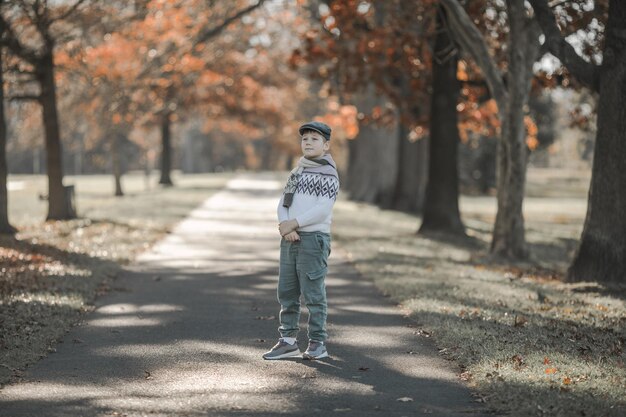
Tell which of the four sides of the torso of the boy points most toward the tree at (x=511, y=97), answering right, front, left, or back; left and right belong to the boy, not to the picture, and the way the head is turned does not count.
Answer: back

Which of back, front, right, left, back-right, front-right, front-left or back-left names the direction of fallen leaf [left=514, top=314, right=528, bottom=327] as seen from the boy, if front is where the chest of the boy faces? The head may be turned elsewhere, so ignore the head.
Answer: back

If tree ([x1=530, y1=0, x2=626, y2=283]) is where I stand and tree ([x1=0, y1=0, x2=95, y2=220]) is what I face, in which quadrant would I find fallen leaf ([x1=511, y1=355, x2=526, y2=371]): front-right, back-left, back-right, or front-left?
back-left

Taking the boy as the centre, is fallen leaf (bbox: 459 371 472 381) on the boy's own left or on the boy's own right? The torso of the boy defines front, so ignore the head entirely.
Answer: on the boy's own left

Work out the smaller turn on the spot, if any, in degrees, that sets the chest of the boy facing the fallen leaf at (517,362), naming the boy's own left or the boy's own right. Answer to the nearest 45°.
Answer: approximately 135° to the boy's own left

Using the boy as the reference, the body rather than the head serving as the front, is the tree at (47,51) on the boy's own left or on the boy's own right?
on the boy's own right

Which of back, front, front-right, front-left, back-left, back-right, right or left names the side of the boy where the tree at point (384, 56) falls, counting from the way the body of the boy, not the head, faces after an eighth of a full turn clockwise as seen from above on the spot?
right

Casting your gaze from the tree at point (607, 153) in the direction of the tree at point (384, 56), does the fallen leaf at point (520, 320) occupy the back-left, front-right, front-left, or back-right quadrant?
back-left

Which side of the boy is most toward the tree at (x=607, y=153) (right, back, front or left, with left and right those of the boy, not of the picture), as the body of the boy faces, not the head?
back

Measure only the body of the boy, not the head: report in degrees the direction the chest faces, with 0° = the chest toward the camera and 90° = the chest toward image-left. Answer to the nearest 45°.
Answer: approximately 45°
